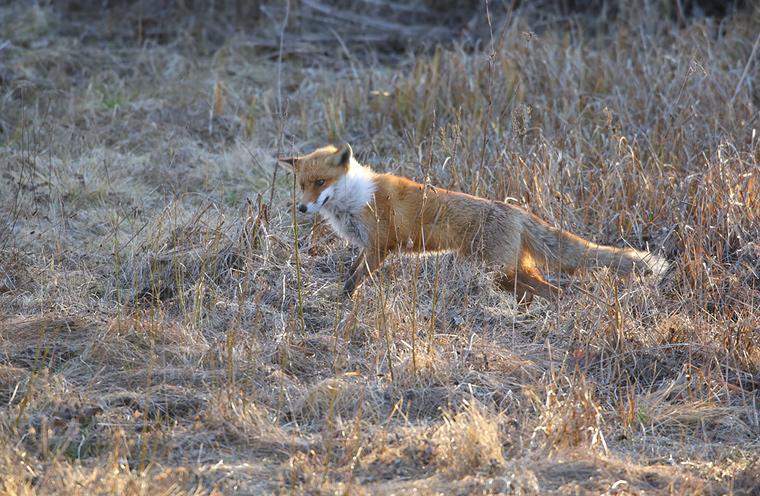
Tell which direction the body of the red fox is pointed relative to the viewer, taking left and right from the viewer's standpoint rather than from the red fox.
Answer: facing to the left of the viewer
